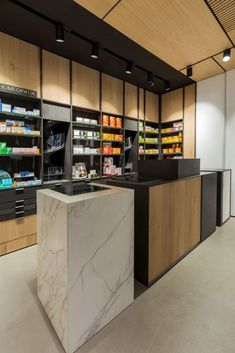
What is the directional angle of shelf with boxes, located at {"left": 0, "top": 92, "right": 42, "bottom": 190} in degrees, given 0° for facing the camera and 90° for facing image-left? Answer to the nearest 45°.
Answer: approximately 315°

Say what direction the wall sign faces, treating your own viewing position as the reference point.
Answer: facing the viewer and to the right of the viewer

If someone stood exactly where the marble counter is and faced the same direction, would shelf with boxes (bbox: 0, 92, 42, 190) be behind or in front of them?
behind

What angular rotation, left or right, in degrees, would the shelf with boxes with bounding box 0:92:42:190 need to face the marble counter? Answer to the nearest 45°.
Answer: approximately 45° to its right

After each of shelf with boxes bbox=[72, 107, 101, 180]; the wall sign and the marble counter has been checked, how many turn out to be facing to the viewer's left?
0

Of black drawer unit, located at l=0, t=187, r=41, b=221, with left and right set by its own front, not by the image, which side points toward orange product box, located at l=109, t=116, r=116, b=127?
left

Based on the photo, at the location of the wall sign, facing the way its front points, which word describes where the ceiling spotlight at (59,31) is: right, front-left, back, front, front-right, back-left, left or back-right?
front

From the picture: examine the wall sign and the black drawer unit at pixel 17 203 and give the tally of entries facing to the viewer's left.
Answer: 0

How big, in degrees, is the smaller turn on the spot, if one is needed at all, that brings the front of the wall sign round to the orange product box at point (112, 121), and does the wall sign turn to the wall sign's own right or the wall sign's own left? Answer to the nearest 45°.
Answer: approximately 90° to the wall sign's own left
